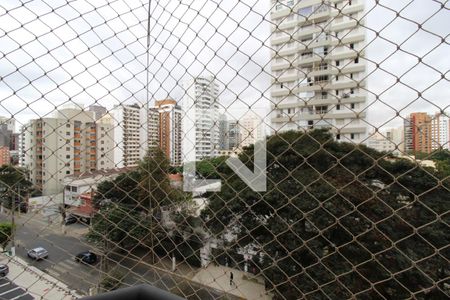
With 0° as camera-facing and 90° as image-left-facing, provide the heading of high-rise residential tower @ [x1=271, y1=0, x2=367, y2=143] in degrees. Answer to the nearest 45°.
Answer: approximately 0°

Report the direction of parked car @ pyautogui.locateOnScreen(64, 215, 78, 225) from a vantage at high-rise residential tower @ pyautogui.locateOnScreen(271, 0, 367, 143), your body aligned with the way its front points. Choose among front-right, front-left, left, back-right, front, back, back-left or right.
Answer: right

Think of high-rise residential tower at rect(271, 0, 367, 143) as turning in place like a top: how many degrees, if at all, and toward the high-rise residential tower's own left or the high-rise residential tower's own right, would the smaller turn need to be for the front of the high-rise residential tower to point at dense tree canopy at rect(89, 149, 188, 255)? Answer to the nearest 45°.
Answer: approximately 90° to the high-rise residential tower's own right

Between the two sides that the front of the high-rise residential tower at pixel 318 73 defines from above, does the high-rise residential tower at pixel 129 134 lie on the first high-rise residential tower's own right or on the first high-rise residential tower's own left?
on the first high-rise residential tower's own right

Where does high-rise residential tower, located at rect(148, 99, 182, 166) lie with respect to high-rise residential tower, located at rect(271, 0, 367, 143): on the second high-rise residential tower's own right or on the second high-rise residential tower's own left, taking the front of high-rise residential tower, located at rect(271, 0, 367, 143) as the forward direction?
on the second high-rise residential tower's own right

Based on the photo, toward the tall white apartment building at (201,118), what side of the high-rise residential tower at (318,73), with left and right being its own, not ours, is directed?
back

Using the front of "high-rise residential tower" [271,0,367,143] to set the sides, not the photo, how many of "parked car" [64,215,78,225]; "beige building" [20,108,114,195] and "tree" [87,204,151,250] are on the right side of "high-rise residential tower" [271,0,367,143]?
3

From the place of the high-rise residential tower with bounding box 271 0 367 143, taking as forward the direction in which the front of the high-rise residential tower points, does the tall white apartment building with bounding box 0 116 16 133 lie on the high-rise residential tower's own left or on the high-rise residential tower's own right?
on the high-rise residential tower's own right
